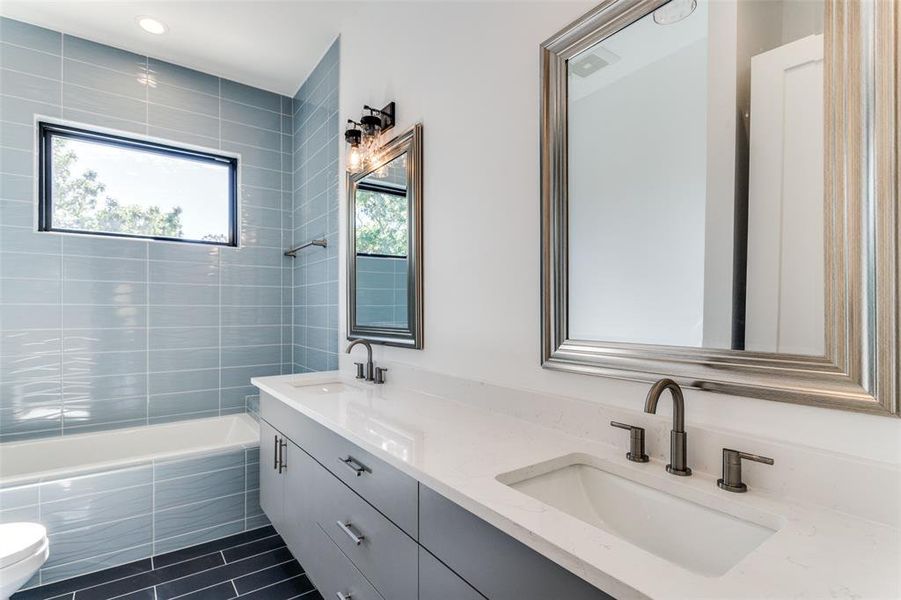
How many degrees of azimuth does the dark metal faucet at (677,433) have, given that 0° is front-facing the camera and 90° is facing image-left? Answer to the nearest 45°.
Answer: approximately 45°

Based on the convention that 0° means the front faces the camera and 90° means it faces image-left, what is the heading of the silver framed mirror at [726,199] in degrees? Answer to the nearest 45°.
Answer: approximately 45°

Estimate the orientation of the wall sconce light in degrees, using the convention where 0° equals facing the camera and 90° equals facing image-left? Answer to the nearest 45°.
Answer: approximately 45°

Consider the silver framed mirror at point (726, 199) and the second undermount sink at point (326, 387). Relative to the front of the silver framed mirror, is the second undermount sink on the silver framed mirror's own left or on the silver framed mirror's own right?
on the silver framed mirror's own right

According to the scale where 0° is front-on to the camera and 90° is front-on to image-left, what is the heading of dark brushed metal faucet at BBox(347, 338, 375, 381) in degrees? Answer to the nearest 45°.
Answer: approximately 45°

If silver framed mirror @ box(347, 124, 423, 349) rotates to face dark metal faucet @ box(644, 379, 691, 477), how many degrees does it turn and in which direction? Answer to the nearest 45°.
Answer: approximately 90° to its left
